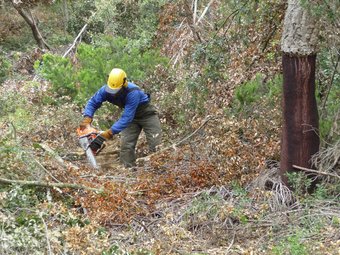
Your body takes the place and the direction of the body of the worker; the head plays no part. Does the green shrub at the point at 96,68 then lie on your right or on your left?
on your right

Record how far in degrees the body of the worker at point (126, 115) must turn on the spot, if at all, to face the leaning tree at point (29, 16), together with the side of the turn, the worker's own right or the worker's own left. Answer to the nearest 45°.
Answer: approximately 135° to the worker's own right

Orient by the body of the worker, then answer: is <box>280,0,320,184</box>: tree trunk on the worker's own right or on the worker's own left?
on the worker's own left

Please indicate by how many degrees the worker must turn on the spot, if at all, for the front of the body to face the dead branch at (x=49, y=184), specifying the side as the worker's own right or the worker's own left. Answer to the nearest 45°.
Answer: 0° — they already face it

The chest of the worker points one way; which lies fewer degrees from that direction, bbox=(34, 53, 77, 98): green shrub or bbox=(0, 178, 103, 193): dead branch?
the dead branch

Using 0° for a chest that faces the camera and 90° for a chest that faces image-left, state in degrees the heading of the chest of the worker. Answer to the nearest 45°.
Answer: approximately 45°

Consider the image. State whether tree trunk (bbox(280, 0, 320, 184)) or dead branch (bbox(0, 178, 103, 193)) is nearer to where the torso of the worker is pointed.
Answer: the dead branch
